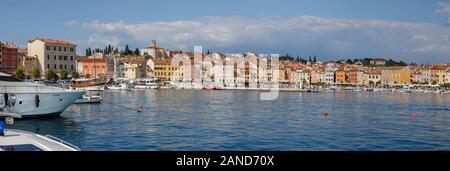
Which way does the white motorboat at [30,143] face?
to the viewer's right

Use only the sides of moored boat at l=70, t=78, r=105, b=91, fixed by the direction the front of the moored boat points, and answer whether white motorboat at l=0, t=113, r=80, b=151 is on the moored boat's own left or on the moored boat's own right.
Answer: on the moored boat's own right

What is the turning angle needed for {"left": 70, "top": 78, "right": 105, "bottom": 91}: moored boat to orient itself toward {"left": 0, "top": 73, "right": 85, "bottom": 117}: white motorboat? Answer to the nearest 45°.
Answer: approximately 90° to its right

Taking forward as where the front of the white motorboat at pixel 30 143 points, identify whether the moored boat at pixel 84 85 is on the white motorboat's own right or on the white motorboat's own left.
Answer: on the white motorboat's own left

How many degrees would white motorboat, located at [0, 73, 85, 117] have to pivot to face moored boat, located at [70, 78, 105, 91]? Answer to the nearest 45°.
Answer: approximately 90° to its left

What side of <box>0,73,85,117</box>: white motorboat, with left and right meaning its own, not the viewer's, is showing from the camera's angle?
right

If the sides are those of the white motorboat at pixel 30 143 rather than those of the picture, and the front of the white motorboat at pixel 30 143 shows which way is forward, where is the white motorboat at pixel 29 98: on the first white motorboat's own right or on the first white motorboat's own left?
on the first white motorboat's own left

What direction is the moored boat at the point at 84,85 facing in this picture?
to the viewer's right

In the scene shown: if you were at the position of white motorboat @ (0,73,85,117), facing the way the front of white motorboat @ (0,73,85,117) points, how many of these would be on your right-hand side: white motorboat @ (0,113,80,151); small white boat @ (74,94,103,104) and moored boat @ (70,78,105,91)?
1
